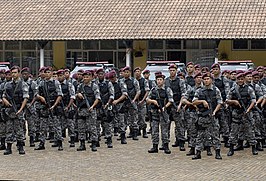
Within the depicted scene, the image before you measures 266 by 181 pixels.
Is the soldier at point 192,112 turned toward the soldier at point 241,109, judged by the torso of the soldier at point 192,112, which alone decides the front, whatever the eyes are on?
no

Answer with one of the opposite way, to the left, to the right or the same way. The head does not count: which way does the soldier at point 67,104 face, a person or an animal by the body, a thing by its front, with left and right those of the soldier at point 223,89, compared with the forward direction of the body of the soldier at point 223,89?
the same way

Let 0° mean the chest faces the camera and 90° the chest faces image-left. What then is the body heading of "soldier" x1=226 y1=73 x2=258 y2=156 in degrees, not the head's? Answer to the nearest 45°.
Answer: approximately 0°

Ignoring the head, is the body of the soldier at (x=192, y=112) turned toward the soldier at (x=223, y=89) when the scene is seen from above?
no

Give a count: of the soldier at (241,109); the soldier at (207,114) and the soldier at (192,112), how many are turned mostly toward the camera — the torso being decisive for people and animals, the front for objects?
3

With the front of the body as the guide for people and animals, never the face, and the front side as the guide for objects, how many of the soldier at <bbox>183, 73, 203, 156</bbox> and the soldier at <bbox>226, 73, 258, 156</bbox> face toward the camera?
2

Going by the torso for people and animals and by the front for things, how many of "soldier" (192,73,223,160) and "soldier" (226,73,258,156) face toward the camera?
2

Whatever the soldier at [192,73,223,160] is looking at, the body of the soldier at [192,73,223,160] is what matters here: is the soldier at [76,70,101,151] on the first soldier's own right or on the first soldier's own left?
on the first soldier's own right

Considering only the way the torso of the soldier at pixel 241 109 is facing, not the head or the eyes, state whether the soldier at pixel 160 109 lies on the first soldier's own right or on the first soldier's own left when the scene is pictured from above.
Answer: on the first soldier's own right

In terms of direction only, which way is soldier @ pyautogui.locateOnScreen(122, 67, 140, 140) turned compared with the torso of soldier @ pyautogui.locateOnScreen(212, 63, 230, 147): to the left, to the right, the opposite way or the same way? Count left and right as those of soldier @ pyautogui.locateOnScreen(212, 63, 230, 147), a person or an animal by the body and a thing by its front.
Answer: the same way

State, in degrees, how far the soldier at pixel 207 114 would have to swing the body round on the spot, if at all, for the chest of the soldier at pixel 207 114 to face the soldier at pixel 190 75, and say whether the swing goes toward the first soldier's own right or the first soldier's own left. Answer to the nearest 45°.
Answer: approximately 180°

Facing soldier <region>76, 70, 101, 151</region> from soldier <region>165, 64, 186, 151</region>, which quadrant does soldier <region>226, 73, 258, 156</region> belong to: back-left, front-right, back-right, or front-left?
back-left

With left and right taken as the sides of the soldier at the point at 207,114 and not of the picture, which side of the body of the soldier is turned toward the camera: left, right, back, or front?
front

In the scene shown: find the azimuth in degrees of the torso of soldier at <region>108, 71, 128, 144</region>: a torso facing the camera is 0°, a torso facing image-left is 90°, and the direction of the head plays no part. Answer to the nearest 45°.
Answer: approximately 45°

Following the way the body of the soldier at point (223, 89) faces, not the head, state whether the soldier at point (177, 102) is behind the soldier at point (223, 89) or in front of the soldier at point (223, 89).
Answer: in front

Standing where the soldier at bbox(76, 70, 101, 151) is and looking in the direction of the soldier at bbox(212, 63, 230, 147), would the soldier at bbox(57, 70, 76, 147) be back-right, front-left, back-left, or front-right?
back-left
